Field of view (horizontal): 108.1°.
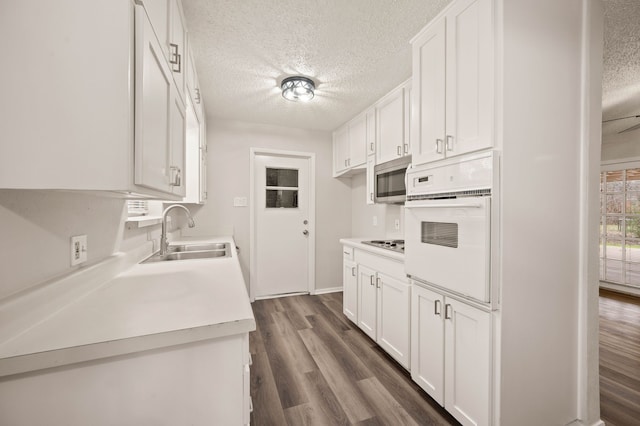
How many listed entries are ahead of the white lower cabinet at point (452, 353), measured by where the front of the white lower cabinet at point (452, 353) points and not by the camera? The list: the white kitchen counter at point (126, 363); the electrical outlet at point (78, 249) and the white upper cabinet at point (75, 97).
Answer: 3

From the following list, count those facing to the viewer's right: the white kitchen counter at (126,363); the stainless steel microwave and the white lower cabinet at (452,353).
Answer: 1

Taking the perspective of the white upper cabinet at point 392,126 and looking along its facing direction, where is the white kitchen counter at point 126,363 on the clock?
The white kitchen counter is roughly at 11 o'clock from the white upper cabinet.

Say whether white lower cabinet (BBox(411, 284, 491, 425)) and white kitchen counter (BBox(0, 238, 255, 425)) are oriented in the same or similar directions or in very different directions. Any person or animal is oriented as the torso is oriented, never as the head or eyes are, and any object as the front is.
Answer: very different directions

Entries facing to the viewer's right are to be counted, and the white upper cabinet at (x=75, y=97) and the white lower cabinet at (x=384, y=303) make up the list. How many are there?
1

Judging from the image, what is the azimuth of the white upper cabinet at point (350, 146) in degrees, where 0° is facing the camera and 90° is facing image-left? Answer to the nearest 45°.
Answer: approximately 45°

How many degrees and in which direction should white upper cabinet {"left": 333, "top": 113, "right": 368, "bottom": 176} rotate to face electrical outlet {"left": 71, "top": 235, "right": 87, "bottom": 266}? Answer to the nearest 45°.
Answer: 0° — it already faces it

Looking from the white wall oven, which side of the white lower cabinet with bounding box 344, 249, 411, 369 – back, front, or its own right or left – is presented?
left

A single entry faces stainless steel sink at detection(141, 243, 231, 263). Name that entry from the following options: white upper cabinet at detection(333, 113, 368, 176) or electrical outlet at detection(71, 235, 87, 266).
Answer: the white upper cabinet

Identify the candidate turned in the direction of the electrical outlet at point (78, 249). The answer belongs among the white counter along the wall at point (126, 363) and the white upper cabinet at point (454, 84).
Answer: the white upper cabinet

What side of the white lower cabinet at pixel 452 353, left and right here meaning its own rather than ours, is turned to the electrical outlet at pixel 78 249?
front

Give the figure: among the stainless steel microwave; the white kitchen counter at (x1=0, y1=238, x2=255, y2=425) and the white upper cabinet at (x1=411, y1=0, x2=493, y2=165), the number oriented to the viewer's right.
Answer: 1

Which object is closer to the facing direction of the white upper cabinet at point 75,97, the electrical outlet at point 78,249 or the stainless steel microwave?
the stainless steel microwave

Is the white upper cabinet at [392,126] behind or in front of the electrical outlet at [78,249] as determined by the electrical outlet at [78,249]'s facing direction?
in front

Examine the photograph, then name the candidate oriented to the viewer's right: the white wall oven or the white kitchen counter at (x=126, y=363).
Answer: the white kitchen counter
